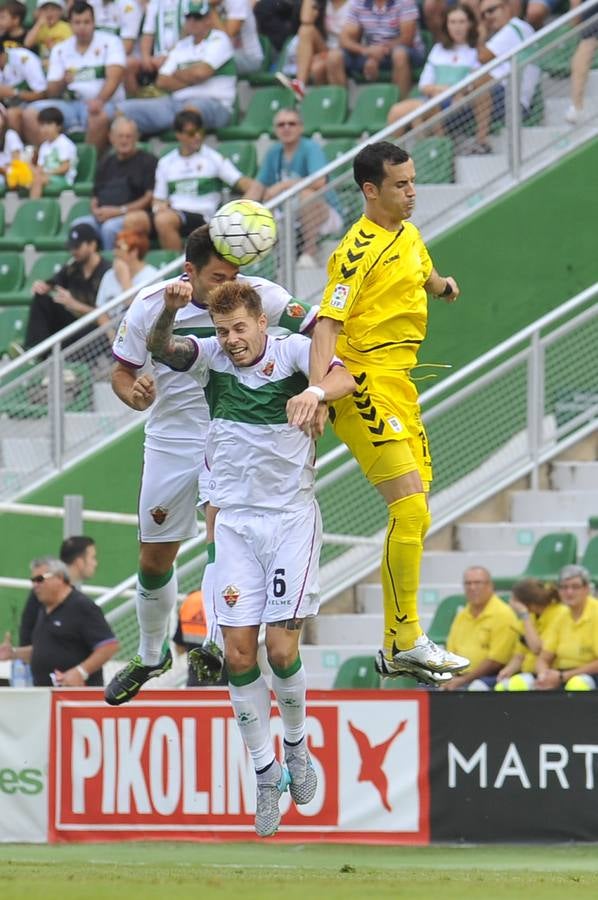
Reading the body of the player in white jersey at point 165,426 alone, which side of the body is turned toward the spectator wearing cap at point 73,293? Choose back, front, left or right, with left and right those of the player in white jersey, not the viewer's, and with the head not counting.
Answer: back

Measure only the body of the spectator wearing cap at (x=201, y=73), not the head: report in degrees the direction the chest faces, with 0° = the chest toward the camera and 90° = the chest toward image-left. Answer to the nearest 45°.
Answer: approximately 45°

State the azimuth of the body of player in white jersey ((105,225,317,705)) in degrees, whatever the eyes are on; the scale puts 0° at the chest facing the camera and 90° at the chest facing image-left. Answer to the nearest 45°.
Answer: approximately 0°

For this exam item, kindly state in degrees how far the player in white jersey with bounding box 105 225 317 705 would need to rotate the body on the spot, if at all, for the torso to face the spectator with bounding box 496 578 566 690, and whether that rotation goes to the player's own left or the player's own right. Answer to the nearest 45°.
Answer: approximately 135° to the player's own left

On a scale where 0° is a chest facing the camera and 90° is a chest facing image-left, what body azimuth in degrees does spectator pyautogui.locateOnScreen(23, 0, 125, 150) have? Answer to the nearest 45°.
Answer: approximately 0°

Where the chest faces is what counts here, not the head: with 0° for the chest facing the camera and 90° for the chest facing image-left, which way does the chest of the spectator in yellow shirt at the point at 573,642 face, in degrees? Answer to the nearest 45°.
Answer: approximately 45°

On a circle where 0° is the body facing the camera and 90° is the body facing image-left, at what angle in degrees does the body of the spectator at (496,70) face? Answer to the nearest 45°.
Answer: approximately 45°

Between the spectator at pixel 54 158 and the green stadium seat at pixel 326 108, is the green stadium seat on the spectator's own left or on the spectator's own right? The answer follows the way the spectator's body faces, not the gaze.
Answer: on the spectator's own left
